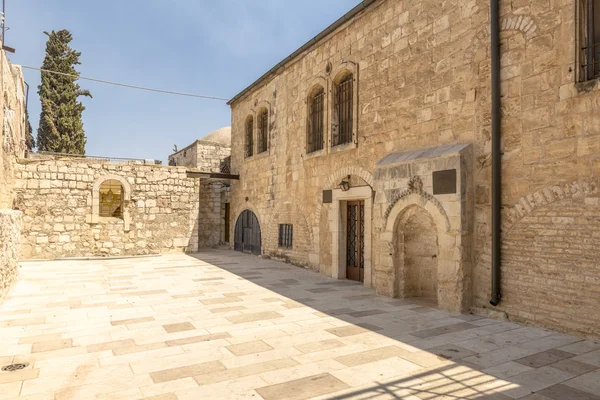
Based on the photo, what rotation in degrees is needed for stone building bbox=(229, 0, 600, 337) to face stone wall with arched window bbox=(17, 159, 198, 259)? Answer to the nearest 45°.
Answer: approximately 45° to its right

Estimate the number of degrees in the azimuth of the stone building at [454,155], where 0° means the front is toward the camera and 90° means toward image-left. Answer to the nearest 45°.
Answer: approximately 45°

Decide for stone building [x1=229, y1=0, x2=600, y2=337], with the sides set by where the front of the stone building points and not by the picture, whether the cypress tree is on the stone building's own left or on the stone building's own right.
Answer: on the stone building's own right

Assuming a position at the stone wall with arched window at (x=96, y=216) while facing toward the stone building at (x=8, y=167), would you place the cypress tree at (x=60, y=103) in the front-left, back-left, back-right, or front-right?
back-right
